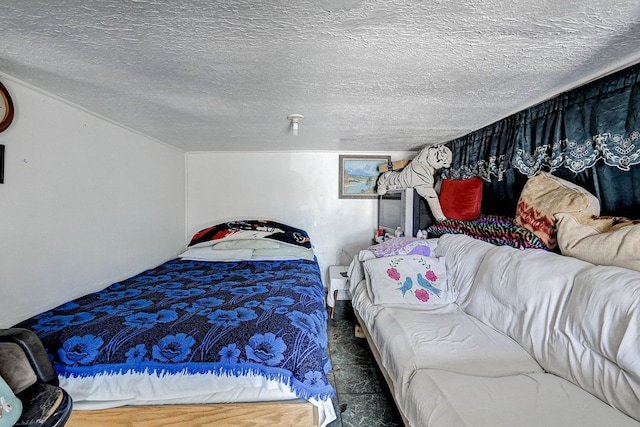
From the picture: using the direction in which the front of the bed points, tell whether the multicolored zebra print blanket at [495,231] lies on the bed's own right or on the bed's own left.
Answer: on the bed's own left

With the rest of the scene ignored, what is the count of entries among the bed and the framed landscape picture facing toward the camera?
2

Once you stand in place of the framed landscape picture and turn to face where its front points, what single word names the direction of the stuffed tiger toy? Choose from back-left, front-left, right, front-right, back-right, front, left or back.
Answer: front-left

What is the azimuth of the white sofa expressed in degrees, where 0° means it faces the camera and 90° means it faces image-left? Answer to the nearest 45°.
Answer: approximately 45°

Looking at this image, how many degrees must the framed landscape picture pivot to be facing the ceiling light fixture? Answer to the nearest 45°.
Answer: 0° — it already faces it

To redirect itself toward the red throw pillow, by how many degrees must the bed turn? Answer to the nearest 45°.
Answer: approximately 90° to its left

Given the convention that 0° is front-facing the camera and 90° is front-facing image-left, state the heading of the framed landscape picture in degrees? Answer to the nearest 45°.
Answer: approximately 0°

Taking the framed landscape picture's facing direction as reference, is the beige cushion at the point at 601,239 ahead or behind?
ahead

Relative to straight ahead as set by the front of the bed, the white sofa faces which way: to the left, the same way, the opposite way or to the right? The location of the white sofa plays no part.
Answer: to the right

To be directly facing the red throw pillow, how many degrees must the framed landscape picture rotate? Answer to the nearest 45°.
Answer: approximately 45° to its left

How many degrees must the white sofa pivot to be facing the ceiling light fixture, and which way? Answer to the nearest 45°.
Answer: approximately 45° to its right
